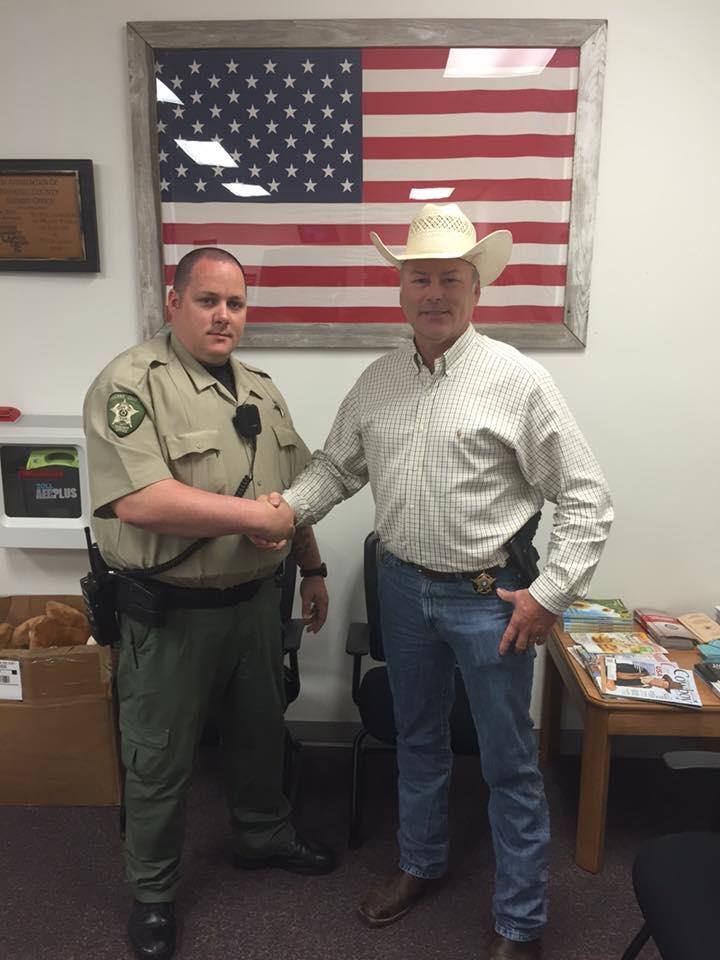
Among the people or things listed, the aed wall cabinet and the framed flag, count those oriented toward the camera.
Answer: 2

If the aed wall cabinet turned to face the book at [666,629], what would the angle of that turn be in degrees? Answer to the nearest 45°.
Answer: approximately 45° to its left

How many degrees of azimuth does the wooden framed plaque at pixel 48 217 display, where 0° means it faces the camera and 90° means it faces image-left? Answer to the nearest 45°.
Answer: approximately 0°

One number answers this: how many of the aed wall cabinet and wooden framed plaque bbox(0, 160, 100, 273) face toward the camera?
2
